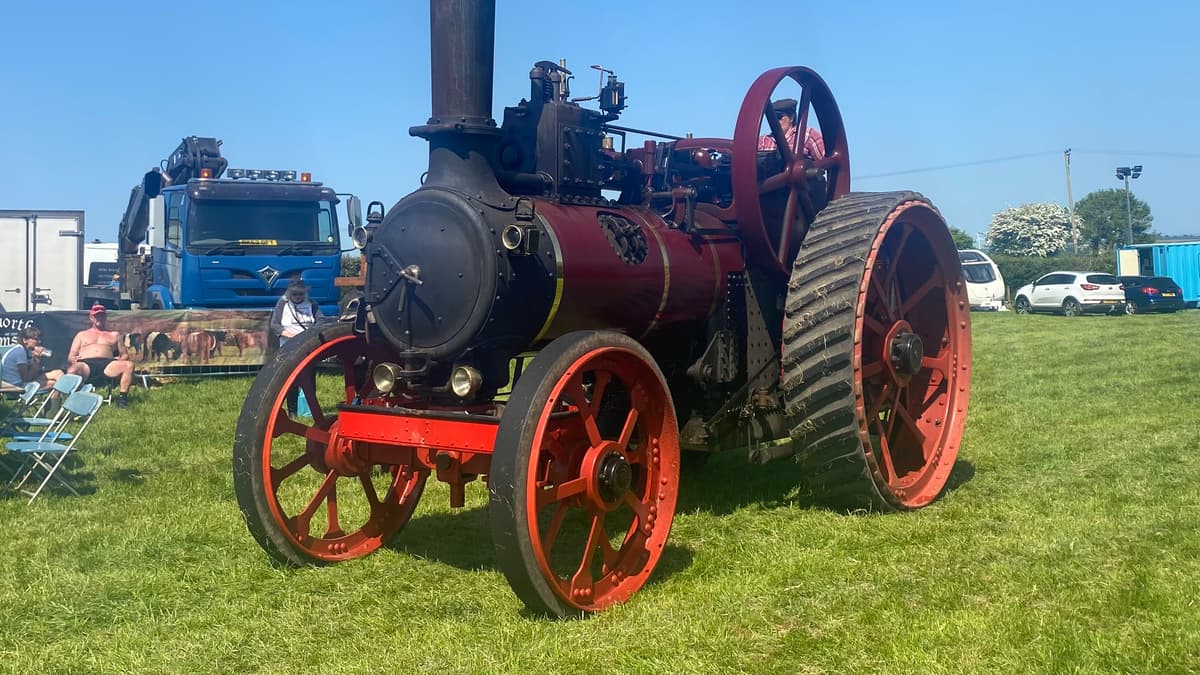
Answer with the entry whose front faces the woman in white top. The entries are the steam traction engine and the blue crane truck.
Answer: the blue crane truck

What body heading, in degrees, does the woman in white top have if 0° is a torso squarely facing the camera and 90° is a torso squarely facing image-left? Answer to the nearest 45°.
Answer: approximately 0°

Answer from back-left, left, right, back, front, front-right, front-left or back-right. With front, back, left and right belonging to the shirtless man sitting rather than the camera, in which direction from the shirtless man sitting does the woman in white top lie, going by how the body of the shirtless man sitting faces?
front-left

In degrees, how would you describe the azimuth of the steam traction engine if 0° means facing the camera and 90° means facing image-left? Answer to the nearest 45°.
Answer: approximately 45°

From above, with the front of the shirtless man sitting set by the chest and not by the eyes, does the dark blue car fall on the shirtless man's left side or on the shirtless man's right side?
on the shirtless man's left side

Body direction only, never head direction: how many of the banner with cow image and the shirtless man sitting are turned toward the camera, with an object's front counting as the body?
2

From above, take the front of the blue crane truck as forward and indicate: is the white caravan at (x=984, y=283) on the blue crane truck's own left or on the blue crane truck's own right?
on the blue crane truck's own left

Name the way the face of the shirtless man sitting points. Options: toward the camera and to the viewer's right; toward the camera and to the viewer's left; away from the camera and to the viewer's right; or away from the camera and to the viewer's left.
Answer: toward the camera and to the viewer's right
